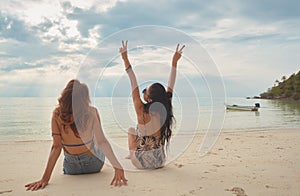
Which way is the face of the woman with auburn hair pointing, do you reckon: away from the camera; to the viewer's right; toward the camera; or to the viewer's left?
away from the camera

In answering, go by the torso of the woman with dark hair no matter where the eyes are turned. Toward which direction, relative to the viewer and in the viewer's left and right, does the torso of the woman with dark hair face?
facing away from the viewer and to the left of the viewer

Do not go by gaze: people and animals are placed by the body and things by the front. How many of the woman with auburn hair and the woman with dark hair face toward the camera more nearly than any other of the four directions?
0

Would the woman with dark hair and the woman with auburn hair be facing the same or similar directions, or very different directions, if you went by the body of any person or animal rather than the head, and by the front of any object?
same or similar directions

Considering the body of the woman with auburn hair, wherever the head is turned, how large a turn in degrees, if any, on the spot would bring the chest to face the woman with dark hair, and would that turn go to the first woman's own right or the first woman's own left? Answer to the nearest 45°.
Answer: approximately 90° to the first woman's own right

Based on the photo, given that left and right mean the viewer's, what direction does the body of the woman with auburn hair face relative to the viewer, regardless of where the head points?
facing away from the viewer

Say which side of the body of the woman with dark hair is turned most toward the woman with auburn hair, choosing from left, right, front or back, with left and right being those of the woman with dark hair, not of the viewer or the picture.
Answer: left
